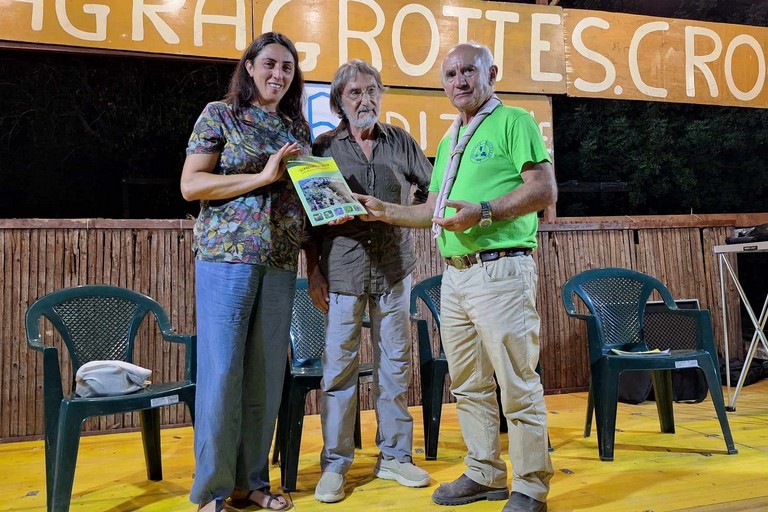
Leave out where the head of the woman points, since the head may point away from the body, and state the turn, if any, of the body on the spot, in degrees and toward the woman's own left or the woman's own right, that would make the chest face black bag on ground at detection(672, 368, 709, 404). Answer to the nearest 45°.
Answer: approximately 90° to the woman's own left

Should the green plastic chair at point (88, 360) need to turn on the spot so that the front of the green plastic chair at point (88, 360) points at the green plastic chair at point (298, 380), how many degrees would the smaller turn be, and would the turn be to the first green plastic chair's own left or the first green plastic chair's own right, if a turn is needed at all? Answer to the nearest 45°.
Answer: approximately 45° to the first green plastic chair's own left

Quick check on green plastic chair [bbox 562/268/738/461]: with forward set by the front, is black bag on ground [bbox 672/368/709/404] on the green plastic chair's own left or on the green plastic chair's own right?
on the green plastic chair's own left

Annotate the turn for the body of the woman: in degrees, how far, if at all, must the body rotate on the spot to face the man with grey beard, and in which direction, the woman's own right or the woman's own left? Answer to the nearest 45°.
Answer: approximately 90° to the woman's own left

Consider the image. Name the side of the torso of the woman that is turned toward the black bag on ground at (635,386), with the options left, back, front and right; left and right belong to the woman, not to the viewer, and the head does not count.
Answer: left

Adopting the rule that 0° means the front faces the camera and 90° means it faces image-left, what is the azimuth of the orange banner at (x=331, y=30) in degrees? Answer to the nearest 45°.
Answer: approximately 0°
